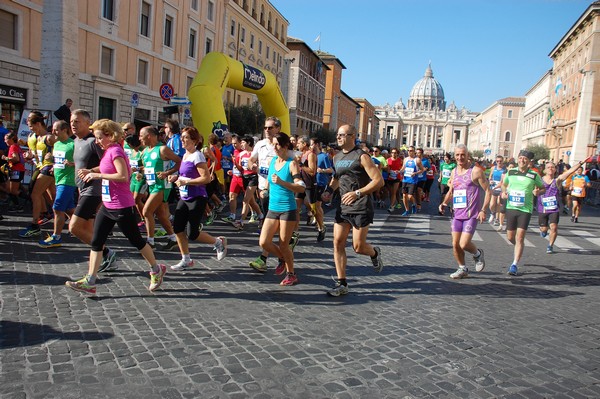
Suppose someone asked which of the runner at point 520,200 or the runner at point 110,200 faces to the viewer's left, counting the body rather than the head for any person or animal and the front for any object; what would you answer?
the runner at point 110,200

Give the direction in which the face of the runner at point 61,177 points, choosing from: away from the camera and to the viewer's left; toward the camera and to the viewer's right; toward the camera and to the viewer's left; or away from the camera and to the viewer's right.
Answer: toward the camera and to the viewer's left

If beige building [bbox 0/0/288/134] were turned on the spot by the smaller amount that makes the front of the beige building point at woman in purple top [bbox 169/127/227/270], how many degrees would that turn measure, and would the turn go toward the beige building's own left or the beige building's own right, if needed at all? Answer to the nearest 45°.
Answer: approximately 45° to the beige building's own right

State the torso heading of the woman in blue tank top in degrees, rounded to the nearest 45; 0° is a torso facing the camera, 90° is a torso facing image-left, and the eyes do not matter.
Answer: approximately 45°

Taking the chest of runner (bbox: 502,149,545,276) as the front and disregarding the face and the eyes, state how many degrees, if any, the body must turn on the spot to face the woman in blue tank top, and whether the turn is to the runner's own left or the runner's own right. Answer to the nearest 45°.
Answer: approximately 45° to the runner's own right

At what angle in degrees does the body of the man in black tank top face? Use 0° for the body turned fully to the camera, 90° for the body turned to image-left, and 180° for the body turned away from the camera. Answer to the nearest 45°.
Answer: approximately 45°

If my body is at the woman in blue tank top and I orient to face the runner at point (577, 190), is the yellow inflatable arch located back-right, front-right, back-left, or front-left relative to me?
front-left

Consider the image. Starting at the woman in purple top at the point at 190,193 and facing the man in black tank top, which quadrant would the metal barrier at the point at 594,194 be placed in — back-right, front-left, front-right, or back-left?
front-left

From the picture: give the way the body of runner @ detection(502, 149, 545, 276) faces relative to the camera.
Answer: toward the camera

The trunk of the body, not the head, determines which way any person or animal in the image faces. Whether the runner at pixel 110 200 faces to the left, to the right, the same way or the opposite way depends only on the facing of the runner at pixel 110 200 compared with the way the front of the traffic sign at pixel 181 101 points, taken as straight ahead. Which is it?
to the right

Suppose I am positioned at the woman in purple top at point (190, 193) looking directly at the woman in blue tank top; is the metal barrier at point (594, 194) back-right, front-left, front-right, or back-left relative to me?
front-left

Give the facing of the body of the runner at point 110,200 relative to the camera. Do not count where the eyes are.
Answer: to the viewer's left
